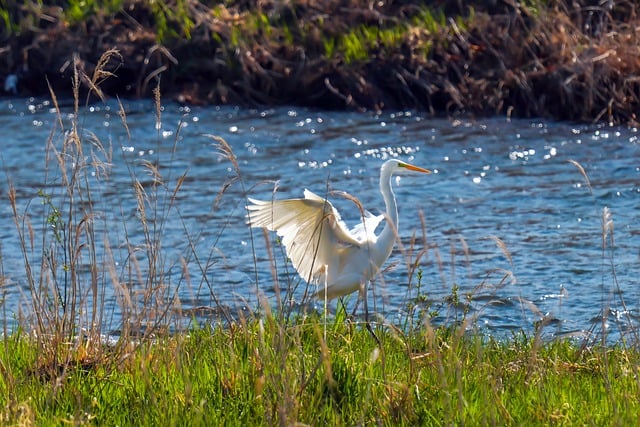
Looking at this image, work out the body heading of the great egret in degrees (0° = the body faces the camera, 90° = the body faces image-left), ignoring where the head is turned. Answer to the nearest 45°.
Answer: approximately 270°
